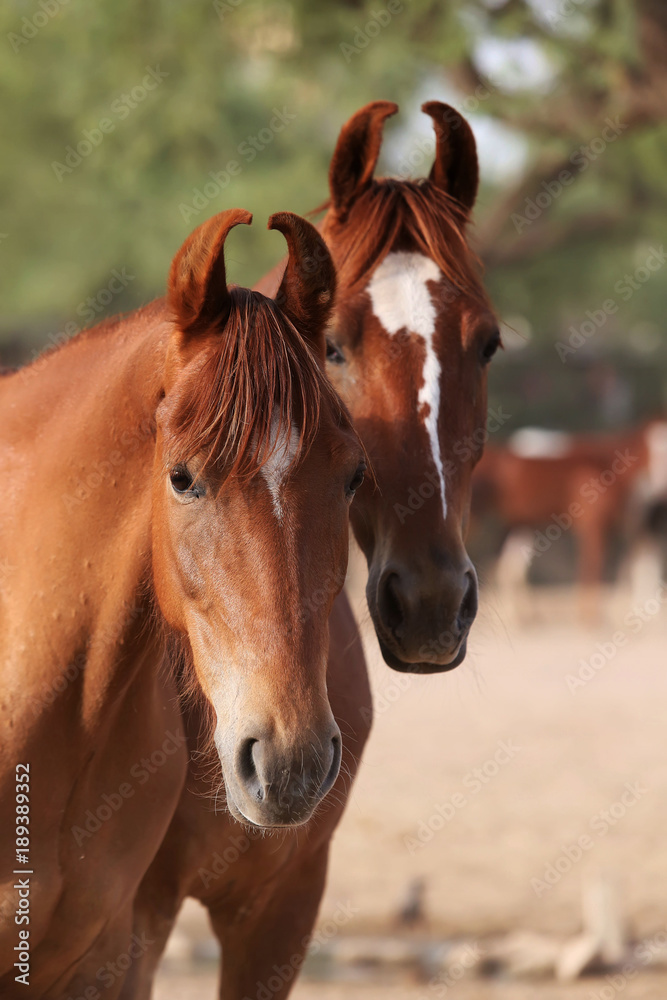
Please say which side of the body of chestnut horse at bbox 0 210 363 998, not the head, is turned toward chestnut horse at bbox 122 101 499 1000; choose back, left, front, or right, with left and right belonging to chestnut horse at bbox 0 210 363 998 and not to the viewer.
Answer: left

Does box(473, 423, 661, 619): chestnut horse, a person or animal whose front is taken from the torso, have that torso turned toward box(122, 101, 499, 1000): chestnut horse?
no

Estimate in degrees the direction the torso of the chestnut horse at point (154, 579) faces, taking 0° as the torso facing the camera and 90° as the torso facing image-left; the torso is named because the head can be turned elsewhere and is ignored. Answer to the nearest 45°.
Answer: approximately 315°
